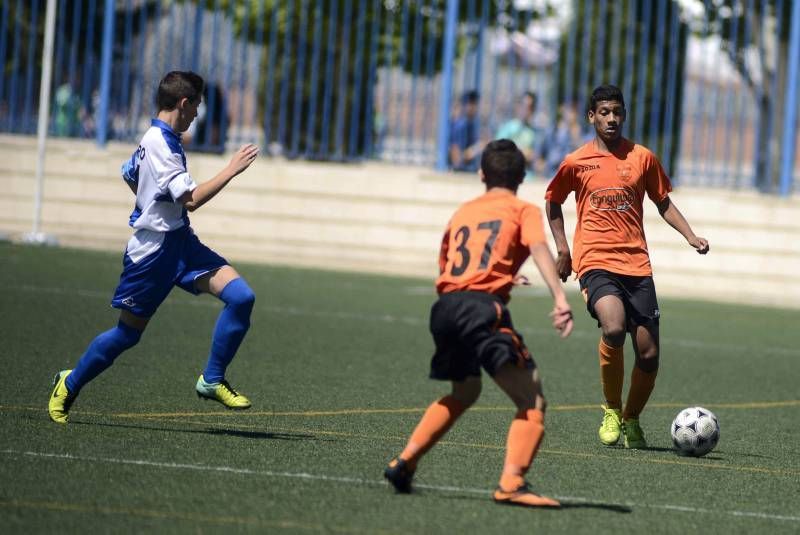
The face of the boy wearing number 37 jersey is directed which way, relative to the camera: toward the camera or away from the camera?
away from the camera

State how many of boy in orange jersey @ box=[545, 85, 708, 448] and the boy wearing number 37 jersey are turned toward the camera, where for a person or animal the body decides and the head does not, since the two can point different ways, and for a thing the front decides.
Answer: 1

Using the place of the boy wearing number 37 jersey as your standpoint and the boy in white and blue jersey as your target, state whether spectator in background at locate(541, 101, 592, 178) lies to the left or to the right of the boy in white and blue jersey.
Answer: right

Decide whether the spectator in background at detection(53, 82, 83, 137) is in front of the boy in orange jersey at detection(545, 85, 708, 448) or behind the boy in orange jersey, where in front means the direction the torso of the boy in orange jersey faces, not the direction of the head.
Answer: behind

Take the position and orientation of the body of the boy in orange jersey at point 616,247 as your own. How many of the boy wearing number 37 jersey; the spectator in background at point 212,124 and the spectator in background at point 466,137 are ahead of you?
1

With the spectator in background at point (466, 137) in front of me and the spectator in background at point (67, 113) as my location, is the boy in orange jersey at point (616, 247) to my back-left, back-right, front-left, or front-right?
front-right

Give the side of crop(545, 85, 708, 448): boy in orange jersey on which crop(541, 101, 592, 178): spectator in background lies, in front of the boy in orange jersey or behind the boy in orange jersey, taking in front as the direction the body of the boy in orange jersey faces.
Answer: behind

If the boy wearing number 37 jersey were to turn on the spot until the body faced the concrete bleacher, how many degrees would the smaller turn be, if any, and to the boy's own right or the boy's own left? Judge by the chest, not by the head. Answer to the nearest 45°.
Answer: approximately 45° to the boy's own left

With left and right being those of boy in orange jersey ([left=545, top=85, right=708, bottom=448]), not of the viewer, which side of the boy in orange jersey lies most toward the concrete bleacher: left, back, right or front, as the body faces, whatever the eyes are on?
back

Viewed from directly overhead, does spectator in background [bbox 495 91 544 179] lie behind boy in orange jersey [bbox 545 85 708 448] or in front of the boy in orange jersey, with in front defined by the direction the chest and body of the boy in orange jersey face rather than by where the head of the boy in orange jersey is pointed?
behind

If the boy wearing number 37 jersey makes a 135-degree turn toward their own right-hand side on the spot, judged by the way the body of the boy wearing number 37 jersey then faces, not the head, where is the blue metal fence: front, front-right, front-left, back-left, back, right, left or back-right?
back

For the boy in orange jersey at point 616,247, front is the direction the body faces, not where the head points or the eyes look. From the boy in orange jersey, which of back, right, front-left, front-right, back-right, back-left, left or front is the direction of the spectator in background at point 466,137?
back

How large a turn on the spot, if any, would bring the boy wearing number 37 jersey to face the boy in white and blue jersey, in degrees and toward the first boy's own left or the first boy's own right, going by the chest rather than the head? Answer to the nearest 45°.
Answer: approximately 90° to the first boy's own left

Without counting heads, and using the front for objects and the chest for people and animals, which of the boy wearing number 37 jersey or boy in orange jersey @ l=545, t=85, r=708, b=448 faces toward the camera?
the boy in orange jersey

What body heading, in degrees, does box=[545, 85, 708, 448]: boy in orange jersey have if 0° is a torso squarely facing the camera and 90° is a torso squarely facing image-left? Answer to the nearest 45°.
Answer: approximately 0°

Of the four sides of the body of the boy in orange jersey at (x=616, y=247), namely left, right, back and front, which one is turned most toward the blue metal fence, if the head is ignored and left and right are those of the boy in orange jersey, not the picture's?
back

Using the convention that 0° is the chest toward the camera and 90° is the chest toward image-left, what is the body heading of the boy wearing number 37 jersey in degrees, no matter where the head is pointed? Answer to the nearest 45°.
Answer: approximately 225°

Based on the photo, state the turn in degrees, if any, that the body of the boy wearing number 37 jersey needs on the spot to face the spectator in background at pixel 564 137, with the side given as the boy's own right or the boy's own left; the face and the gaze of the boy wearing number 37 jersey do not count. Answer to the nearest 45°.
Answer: approximately 45° to the boy's own left
